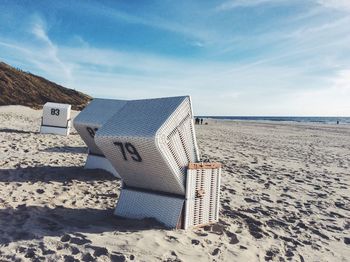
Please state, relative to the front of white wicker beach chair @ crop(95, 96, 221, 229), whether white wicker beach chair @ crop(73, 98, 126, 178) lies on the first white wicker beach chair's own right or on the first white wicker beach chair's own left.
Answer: on the first white wicker beach chair's own left

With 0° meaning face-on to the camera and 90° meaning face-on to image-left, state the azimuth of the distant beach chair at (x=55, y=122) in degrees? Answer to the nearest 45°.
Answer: approximately 180°

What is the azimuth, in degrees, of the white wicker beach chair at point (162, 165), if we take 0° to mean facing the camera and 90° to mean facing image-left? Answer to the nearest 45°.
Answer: approximately 225°

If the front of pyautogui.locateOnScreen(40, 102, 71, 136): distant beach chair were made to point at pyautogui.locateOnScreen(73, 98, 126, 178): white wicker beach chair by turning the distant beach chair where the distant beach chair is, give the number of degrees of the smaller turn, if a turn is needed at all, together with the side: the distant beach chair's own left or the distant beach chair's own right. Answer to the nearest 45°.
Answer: approximately 180°
